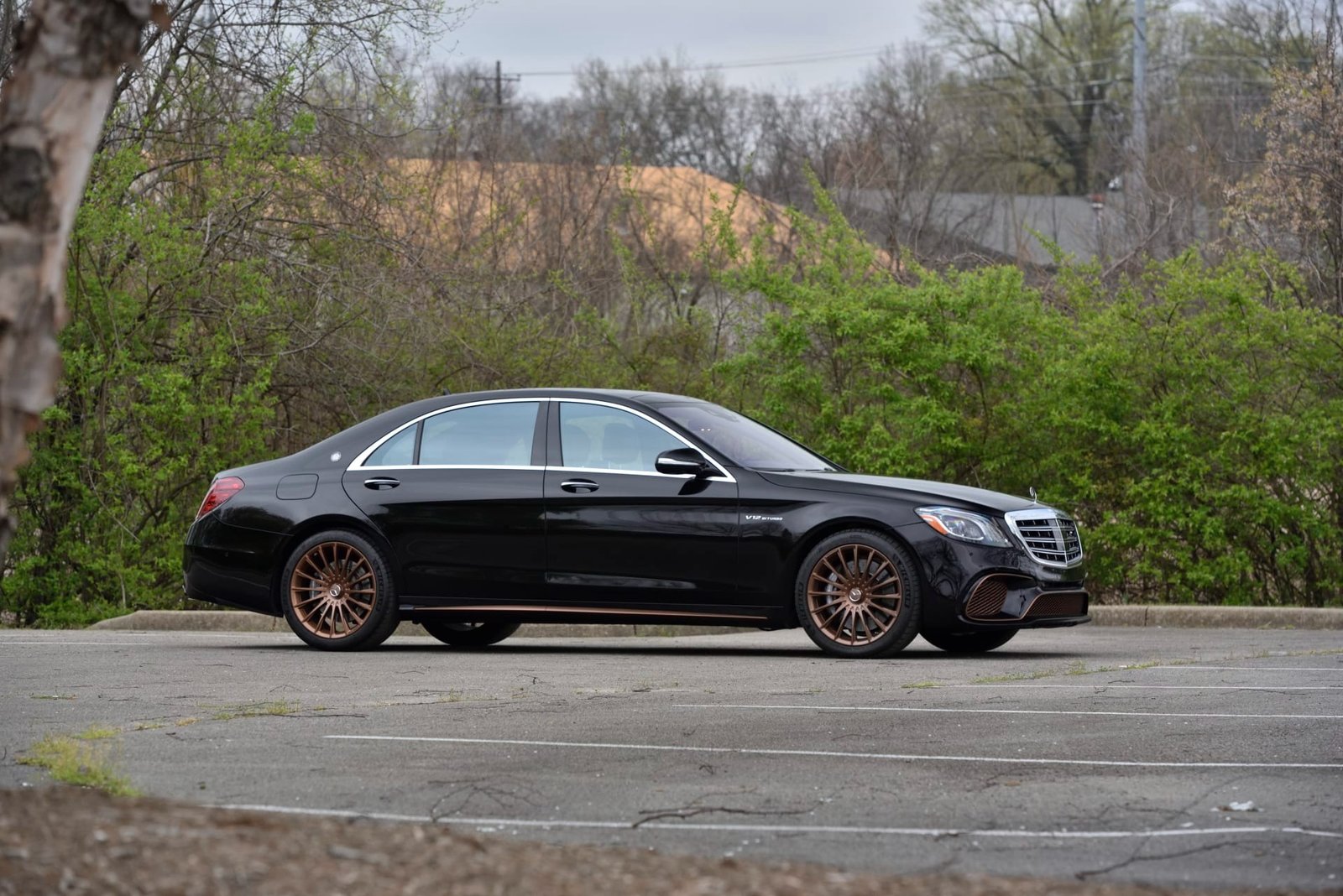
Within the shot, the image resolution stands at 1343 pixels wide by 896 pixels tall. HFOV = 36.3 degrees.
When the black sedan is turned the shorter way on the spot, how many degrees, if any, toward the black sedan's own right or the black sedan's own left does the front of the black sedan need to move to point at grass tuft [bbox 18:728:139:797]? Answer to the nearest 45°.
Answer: approximately 45° to the black sedan's own right

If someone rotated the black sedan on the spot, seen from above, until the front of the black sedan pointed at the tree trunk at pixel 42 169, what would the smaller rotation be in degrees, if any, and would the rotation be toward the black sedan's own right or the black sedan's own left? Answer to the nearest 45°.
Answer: approximately 45° to the black sedan's own right

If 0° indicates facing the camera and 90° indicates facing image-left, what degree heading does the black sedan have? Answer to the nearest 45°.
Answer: approximately 315°

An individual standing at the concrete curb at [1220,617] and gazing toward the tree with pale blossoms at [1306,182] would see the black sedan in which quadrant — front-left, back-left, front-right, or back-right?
back-left

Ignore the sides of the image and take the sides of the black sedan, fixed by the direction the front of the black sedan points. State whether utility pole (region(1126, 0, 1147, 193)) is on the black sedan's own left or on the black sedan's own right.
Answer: on the black sedan's own left

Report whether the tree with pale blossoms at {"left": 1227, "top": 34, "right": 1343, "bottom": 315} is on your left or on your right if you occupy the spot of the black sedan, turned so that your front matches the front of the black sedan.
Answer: on your left

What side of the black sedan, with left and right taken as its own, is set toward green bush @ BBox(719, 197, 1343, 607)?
left

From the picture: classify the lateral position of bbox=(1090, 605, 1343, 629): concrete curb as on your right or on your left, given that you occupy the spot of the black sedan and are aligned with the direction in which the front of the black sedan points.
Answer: on your left
